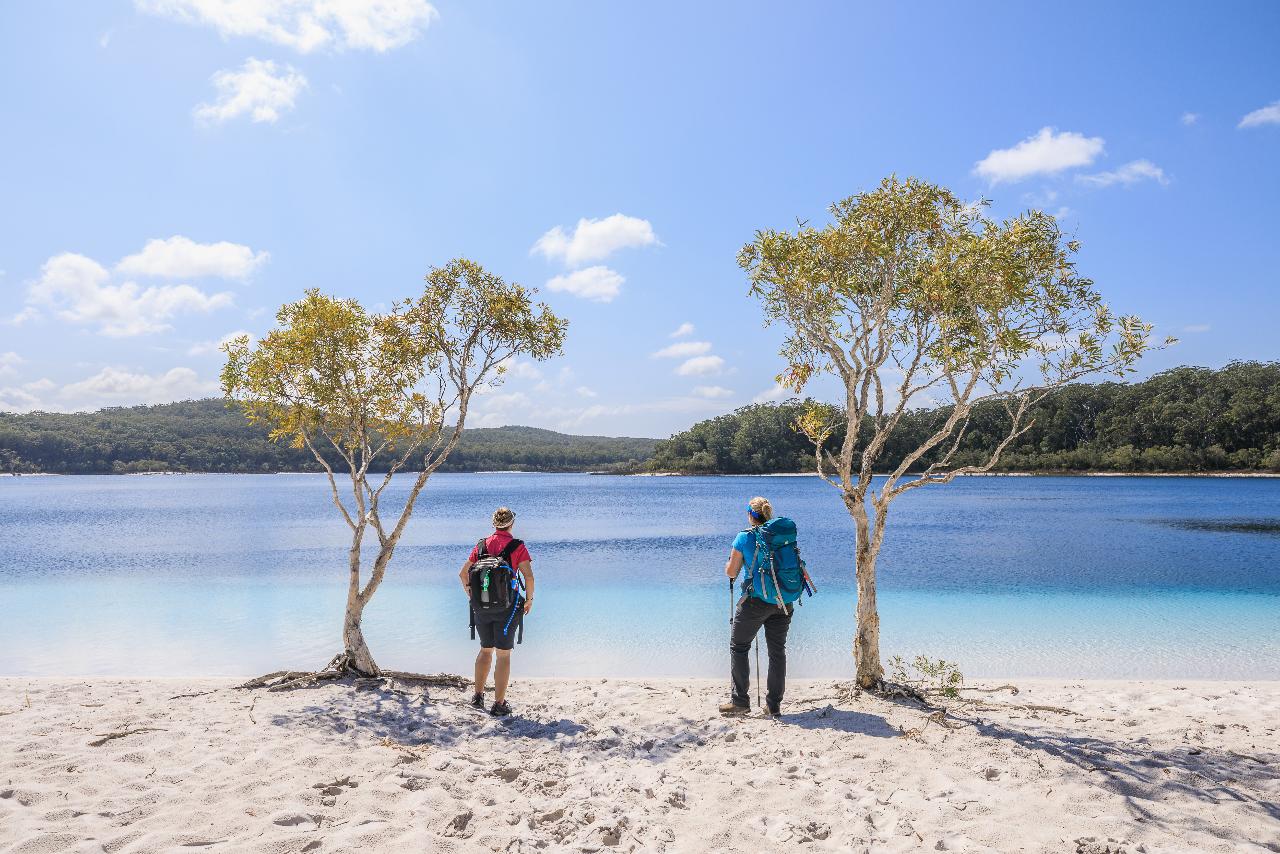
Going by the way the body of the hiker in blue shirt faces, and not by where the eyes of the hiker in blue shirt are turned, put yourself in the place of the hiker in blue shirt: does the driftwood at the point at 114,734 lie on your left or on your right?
on your left

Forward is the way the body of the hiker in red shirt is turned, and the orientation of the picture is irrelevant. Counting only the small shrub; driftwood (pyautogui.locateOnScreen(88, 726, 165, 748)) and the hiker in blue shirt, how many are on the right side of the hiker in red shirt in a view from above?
2

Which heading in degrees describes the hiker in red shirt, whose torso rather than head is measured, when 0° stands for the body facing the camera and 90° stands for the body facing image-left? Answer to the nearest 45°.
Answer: approximately 180°

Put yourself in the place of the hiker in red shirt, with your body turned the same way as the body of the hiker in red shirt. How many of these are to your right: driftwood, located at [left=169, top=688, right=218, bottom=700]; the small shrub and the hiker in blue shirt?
2

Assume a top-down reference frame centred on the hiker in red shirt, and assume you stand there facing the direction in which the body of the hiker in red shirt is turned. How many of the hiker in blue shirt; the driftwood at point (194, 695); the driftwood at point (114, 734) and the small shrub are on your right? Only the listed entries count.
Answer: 2

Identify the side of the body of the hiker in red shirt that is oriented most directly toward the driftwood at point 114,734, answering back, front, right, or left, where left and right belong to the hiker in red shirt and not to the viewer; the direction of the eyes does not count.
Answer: left

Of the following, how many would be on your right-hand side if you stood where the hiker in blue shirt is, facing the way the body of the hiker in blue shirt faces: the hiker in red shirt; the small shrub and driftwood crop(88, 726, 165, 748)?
1

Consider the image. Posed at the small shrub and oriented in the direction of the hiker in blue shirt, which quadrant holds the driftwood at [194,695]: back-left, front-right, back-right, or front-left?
front-right

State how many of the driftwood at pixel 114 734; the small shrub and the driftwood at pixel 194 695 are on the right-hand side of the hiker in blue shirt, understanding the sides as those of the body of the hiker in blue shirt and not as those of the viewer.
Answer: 1

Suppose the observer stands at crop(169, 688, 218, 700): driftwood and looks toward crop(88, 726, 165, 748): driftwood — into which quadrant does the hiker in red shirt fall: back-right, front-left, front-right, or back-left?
front-left

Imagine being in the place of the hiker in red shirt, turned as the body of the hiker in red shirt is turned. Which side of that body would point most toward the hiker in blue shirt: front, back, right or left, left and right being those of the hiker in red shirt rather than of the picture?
right

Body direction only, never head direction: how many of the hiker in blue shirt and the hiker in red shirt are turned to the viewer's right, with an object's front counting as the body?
0

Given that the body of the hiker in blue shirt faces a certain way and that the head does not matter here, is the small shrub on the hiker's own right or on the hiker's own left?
on the hiker's own right

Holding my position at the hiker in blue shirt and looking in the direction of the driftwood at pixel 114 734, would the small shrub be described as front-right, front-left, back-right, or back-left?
back-right

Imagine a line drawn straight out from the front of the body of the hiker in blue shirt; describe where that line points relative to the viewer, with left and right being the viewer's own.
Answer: facing away from the viewer and to the left of the viewer

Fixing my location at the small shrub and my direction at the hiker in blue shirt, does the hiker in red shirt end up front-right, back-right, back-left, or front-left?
front-right
